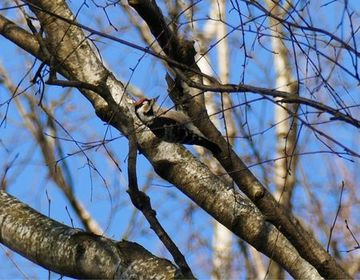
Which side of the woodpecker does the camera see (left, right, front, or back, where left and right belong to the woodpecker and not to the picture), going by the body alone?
left
